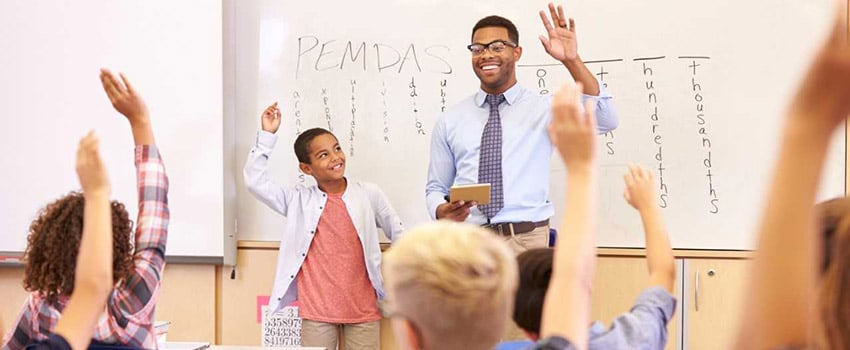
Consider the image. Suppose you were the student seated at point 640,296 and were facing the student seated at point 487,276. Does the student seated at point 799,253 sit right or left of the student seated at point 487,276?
left

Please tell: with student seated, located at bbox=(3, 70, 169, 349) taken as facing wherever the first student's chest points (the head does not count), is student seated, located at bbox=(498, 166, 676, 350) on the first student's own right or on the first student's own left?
on the first student's own right

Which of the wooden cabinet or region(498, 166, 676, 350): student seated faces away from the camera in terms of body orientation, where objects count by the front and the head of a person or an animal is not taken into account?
the student seated

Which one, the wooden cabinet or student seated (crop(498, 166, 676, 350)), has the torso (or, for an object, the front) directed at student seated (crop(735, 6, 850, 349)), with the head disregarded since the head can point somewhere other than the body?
the wooden cabinet

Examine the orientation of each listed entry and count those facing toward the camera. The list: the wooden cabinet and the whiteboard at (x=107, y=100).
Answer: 2

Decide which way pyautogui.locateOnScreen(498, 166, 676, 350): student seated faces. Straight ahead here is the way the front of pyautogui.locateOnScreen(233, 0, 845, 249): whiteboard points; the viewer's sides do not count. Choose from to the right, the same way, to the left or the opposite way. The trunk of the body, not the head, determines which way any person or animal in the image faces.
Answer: the opposite way

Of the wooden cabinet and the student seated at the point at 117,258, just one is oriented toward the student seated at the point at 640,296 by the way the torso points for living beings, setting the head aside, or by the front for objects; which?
the wooden cabinet

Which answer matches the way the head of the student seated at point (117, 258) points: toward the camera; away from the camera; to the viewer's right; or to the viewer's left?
away from the camera

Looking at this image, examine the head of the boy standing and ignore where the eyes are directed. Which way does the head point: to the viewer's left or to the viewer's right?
to the viewer's right

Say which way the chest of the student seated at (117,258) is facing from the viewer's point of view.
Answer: away from the camera

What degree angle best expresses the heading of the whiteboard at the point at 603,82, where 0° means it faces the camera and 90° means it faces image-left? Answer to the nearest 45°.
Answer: approximately 0°

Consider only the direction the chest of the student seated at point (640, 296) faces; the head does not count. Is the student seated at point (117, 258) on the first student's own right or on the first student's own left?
on the first student's own left

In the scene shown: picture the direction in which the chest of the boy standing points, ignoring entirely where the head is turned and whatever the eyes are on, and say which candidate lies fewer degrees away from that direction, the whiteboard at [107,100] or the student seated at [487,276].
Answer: the student seated

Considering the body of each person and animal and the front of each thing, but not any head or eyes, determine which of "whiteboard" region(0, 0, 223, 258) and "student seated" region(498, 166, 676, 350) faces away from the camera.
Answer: the student seated
